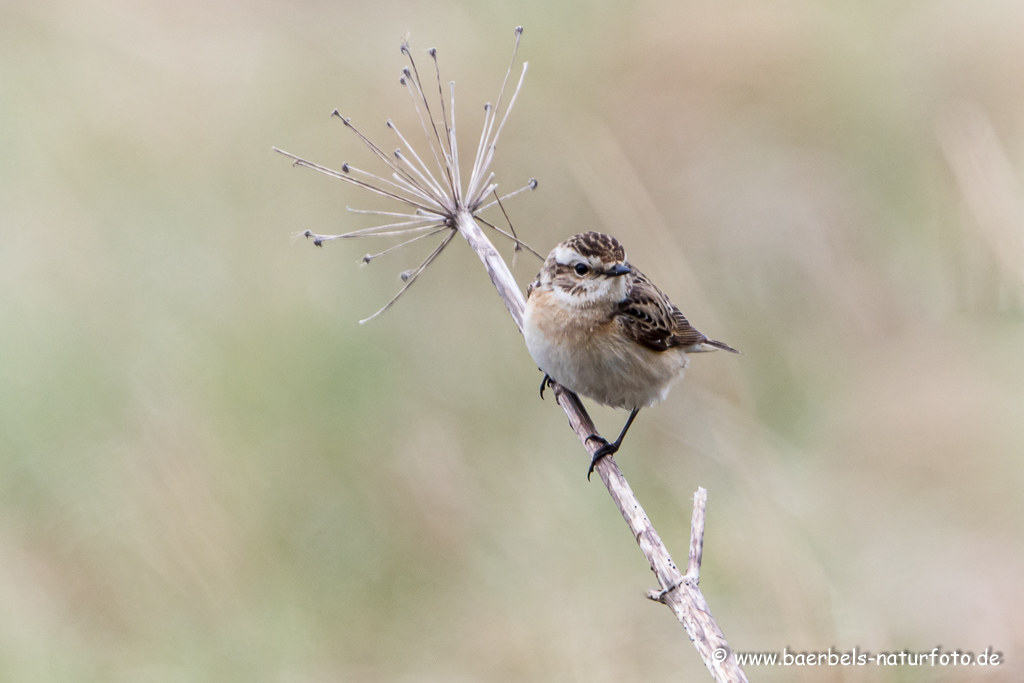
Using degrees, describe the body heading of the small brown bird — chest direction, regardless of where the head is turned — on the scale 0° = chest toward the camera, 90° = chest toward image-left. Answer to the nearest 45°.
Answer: approximately 45°
